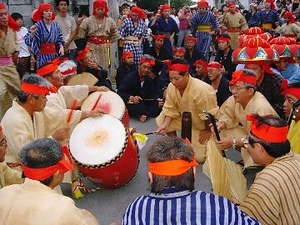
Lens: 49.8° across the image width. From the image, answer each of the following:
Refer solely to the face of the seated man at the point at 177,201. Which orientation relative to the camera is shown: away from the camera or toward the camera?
away from the camera

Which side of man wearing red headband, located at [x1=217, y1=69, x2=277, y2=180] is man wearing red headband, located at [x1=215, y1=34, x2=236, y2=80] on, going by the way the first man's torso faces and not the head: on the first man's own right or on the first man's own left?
on the first man's own right

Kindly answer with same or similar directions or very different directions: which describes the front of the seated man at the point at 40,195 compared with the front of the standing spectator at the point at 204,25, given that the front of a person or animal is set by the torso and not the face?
very different directions

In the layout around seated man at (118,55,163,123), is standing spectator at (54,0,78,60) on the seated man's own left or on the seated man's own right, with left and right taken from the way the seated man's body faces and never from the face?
on the seated man's own right

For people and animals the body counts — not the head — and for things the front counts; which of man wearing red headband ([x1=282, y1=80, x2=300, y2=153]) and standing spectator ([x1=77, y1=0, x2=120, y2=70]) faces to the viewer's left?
the man wearing red headband

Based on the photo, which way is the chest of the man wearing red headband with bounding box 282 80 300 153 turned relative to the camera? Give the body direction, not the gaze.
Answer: to the viewer's left

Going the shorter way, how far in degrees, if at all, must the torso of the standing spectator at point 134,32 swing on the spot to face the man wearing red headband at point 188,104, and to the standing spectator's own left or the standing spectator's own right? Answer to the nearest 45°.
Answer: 0° — they already face them

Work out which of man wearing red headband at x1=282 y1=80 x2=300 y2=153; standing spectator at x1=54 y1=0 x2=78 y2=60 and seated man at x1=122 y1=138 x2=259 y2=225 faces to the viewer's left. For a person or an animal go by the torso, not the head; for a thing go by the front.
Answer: the man wearing red headband

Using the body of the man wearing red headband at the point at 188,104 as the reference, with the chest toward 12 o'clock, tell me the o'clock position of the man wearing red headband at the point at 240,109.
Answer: the man wearing red headband at the point at 240,109 is roughly at 9 o'clock from the man wearing red headband at the point at 188,104.

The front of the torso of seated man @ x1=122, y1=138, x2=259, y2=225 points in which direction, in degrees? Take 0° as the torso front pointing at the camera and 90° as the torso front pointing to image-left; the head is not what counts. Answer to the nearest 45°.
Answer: approximately 180°

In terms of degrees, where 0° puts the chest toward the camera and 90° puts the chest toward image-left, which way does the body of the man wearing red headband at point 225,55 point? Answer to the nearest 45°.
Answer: approximately 45°

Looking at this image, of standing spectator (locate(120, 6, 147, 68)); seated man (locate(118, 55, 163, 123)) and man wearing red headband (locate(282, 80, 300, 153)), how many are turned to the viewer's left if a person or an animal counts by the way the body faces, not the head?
1

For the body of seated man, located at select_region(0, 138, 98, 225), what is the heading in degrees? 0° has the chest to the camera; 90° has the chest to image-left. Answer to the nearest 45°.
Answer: approximately 225°

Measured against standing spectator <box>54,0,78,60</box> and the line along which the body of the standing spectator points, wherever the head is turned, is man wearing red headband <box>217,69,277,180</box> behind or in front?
in front
